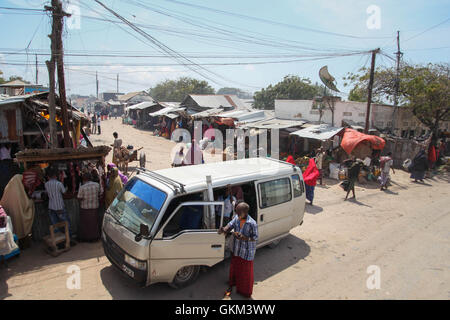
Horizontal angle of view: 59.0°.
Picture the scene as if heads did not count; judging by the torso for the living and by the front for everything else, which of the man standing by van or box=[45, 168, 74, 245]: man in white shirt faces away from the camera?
the man in white shirt

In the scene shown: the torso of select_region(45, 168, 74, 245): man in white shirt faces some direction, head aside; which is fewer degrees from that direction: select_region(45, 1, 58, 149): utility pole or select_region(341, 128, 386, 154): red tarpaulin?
the utility pole

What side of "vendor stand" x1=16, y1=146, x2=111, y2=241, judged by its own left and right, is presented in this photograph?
front

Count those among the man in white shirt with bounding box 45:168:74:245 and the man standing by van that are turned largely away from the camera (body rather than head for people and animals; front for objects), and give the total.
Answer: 1

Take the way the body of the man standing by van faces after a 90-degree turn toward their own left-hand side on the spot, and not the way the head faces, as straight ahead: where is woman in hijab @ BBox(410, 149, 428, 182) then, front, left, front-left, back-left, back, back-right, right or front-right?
left

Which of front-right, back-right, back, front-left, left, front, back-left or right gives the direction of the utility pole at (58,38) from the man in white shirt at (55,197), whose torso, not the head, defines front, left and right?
front

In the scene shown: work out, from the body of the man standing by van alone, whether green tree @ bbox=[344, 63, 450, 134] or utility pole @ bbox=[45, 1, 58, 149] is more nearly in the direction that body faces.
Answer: the utility pole

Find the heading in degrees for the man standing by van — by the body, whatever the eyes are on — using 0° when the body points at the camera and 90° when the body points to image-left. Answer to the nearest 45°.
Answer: approximately 45°

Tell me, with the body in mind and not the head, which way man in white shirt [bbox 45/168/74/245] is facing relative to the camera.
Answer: away from the camera

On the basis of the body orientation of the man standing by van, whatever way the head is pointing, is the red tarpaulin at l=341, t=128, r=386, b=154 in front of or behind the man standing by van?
behind

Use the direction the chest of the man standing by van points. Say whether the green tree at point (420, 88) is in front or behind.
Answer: behind
